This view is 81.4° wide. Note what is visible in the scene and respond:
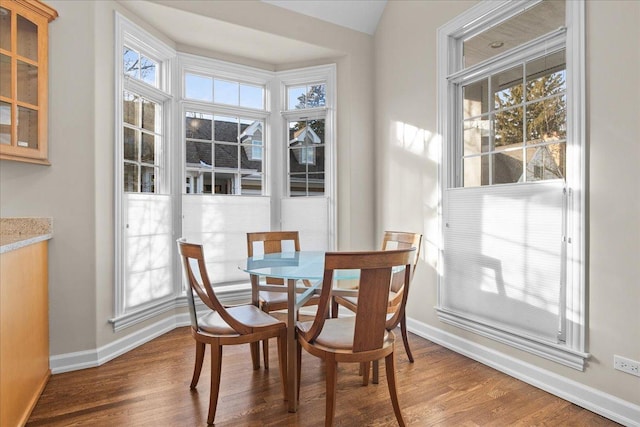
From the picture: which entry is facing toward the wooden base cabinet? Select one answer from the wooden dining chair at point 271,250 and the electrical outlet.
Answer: the electrical outlet

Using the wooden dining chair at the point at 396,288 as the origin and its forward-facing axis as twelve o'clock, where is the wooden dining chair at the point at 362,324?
the wooden dining chair at the point at 362,324 is roughly at 11 o'clock from the wooden dining chair at the point at 396,288.

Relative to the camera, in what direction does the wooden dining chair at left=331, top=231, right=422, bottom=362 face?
facing the viewer and to the left of the viewer

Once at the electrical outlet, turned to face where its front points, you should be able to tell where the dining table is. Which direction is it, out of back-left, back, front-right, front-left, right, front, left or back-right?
front

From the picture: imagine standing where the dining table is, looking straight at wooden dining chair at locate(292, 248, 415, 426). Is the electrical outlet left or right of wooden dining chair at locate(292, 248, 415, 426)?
left

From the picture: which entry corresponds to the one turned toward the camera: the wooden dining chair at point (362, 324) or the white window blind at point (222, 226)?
the white window blind

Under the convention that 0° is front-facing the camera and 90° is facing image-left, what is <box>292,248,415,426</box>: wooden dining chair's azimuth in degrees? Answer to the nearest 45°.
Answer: approximately 135°

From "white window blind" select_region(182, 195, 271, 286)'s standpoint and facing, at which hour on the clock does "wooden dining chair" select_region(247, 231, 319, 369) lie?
The wooden dining chair is roughly at 11 o'clock from the white window blind.

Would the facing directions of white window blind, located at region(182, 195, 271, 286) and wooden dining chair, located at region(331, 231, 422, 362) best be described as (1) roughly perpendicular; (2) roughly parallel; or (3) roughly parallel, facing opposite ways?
roughly perpendicular

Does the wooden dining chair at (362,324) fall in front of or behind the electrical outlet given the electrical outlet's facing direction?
in front

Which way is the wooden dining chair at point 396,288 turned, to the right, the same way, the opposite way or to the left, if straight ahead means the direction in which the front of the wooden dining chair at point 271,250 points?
to the right

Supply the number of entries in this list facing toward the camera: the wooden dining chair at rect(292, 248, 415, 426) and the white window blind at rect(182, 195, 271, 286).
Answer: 1

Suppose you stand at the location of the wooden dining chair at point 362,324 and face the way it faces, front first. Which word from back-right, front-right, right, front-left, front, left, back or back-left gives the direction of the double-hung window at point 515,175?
right

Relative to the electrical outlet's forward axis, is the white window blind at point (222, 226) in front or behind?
in front

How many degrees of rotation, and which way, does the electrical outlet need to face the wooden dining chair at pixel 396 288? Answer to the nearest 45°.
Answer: approximately 45° to its right

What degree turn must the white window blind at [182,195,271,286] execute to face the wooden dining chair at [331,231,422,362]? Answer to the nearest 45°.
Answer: approximately 45° to its left

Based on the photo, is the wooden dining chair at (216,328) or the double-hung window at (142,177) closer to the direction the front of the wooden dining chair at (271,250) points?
the wooden dining chair

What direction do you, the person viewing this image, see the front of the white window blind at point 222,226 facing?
facing the viewer

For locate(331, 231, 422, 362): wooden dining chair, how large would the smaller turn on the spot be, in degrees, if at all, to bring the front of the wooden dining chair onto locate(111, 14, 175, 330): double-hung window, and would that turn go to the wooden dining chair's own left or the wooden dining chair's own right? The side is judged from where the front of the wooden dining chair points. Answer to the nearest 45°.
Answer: approximately 45° to the wooden dining chair's own right

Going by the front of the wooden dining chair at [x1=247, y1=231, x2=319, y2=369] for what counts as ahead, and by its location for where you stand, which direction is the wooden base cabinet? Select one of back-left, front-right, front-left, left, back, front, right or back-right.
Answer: right

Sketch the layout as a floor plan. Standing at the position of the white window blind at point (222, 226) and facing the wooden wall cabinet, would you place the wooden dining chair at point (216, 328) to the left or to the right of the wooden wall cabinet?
left

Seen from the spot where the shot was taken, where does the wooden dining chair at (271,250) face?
facing the viewer and to the right of the viewer

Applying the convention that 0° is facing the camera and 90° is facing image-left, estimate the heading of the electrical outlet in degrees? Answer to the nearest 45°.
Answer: approximately 45°
